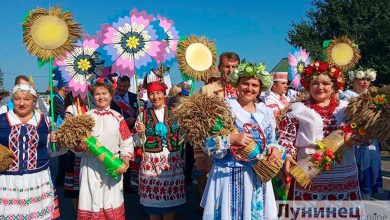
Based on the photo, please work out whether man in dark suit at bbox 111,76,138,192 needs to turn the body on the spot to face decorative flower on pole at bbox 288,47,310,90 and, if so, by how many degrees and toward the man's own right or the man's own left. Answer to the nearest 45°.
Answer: approximately 90° to the man's own left

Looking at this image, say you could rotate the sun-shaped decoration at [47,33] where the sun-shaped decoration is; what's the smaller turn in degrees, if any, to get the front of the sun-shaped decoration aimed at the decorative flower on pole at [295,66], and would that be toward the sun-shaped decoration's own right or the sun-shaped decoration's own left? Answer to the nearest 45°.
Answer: approximately 90° to the sun-shaped decoration's own left

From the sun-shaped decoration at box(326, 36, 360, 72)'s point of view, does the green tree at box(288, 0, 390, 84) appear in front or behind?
behind

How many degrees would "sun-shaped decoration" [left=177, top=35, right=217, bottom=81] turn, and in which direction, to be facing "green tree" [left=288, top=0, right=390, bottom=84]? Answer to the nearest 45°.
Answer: approximately 135° to its left
